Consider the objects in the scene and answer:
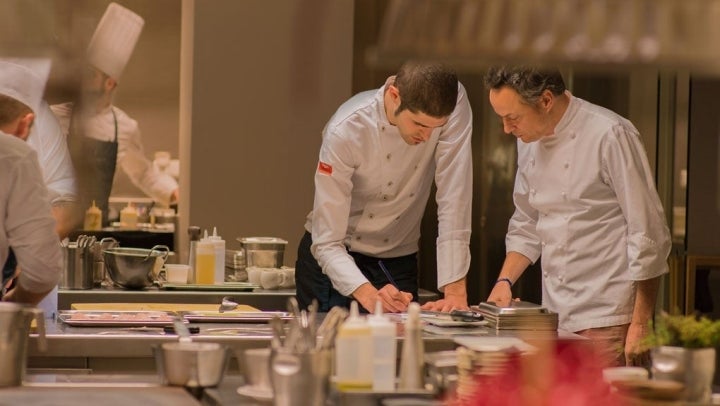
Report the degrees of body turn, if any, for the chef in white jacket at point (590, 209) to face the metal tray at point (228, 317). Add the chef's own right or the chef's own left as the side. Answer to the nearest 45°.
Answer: approximately 45° to the chef's own right

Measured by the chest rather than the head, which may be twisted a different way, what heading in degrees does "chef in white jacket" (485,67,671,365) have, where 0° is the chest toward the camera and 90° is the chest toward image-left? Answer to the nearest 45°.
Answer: approximately 45°
